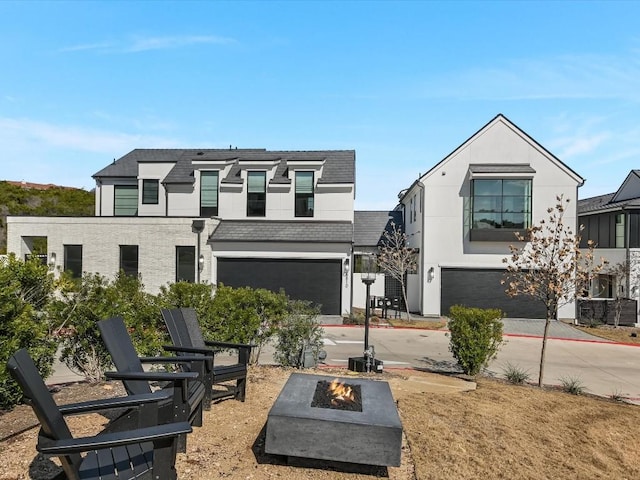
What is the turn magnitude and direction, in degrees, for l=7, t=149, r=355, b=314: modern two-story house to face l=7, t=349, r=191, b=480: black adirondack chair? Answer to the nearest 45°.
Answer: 0° — it already faces it

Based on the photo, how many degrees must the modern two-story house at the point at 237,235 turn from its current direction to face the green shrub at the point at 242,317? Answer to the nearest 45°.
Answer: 0° — it already faces it

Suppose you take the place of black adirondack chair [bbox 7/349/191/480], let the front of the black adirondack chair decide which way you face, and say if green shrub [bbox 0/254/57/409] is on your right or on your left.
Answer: on your left

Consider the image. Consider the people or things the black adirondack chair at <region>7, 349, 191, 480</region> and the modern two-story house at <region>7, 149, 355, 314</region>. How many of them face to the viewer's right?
1

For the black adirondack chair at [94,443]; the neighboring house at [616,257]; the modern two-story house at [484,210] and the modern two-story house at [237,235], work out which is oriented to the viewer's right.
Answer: the black adirondack chair

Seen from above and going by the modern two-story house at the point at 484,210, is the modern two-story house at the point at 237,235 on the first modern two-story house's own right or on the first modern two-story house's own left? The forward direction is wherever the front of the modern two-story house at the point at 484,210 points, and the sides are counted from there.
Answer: on the first modern two-story house's own right

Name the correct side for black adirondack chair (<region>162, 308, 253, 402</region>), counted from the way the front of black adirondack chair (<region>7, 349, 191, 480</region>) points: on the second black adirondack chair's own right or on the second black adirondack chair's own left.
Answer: on the second black adirondack chair's own left

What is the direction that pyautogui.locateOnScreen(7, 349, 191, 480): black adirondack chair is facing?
to the viewer's right

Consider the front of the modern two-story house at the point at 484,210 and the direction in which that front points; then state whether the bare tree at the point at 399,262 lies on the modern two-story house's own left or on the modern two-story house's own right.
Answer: on the modern two-story house's own right

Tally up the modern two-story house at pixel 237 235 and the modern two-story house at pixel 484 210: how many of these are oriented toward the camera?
2
